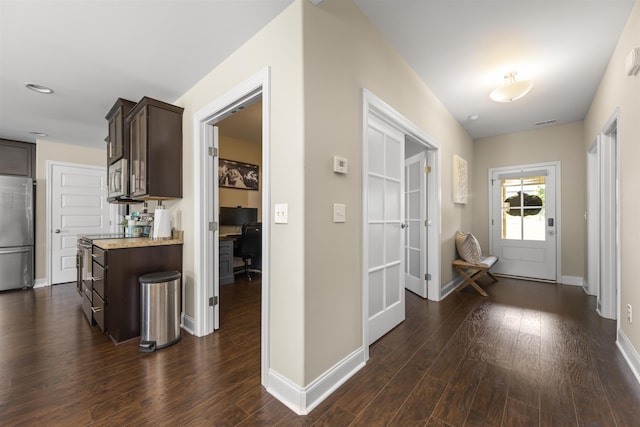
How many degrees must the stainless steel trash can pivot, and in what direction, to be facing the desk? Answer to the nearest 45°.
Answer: approximately 180°

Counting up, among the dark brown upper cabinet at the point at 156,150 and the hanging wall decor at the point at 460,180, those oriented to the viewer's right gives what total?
1

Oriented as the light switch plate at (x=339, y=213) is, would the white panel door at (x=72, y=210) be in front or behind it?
behind

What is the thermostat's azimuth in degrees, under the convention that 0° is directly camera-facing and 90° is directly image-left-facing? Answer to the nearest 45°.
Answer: approximately 315°

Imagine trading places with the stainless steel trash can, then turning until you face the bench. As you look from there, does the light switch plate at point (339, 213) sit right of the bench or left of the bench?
right

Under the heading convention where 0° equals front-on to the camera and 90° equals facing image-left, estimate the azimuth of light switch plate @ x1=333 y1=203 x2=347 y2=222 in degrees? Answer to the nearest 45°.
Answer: approximately 315°

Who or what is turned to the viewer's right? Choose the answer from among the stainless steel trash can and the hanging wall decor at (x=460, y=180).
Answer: the hanging wall decor

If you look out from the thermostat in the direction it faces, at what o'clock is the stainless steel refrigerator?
The stainless steel refrigerator is roughly at 5 o'clock from the thermostat.

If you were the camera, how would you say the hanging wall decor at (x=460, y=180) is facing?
facing to the right of the viewer

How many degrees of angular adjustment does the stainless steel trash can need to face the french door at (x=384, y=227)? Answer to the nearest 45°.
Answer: approximately 90° to its left

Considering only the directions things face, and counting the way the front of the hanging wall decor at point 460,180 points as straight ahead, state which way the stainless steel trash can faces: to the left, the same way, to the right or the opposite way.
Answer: to the right
